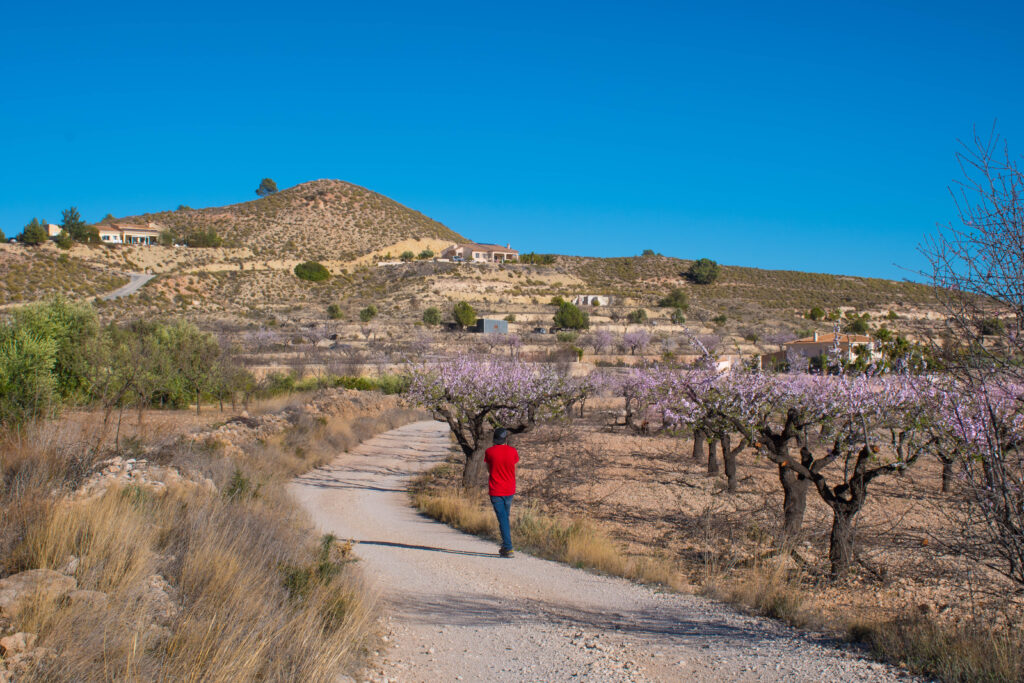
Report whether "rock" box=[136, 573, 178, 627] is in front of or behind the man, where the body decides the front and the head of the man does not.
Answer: behind

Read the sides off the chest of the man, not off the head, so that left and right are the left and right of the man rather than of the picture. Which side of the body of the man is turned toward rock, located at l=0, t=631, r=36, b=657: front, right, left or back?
back

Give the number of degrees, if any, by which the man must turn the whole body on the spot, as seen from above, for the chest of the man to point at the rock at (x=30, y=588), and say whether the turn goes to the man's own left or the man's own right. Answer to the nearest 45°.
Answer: approximately 135° to the man's own left

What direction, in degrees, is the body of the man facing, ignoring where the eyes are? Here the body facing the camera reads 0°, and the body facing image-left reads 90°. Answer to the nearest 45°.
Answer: approximately 180°

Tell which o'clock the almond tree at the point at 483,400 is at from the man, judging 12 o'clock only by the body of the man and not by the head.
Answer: The almond tree is roughly at 12 o'clock from the man.

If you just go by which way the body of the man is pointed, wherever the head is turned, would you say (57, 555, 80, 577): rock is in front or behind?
behind

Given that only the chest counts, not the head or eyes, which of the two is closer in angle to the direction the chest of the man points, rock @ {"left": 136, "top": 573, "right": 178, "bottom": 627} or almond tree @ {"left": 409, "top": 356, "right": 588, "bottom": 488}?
the almond tree

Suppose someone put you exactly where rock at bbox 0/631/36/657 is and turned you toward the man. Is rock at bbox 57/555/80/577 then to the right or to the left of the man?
left

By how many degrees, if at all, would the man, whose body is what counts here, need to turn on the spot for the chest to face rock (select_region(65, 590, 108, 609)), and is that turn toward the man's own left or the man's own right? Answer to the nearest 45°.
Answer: approximately 135° to the man's own left

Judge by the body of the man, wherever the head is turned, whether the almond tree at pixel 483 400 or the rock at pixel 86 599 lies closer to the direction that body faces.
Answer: the almond tree
